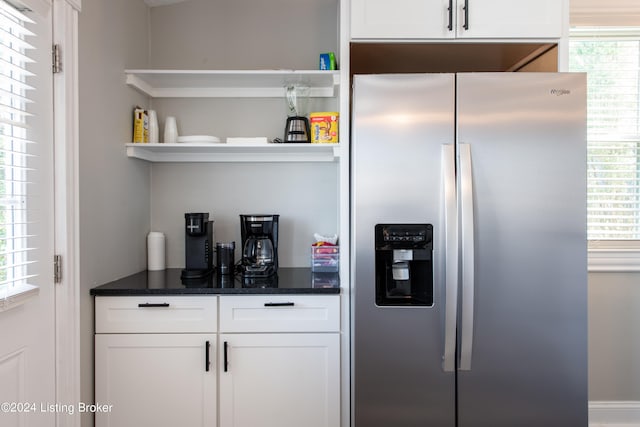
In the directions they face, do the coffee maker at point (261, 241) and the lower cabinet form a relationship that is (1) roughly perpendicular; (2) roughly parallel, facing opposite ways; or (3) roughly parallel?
roughly parallel

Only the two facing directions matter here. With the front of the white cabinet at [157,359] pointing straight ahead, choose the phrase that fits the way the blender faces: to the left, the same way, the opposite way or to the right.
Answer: the same way

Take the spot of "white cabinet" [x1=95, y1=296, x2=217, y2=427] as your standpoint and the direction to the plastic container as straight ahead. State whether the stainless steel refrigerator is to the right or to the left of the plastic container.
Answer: right

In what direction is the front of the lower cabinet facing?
toward the camera

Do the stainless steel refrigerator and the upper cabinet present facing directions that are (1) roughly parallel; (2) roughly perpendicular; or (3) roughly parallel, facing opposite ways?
roughly parallel

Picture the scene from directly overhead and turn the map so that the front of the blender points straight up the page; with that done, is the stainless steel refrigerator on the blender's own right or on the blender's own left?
on the blender's own left

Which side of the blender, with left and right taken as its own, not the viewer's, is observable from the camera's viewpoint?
front

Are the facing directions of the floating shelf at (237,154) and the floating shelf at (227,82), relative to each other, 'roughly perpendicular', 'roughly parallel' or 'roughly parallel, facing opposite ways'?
roughly parallel

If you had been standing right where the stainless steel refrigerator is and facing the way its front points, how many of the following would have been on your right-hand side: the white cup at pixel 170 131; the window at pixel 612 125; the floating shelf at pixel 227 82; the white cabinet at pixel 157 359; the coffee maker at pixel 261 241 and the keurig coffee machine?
5

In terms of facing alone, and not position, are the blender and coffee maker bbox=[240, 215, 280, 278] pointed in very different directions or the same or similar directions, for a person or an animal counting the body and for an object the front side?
same or similar directions

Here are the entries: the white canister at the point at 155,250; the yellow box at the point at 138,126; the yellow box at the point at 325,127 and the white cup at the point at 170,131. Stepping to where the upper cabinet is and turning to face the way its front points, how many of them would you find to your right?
4
